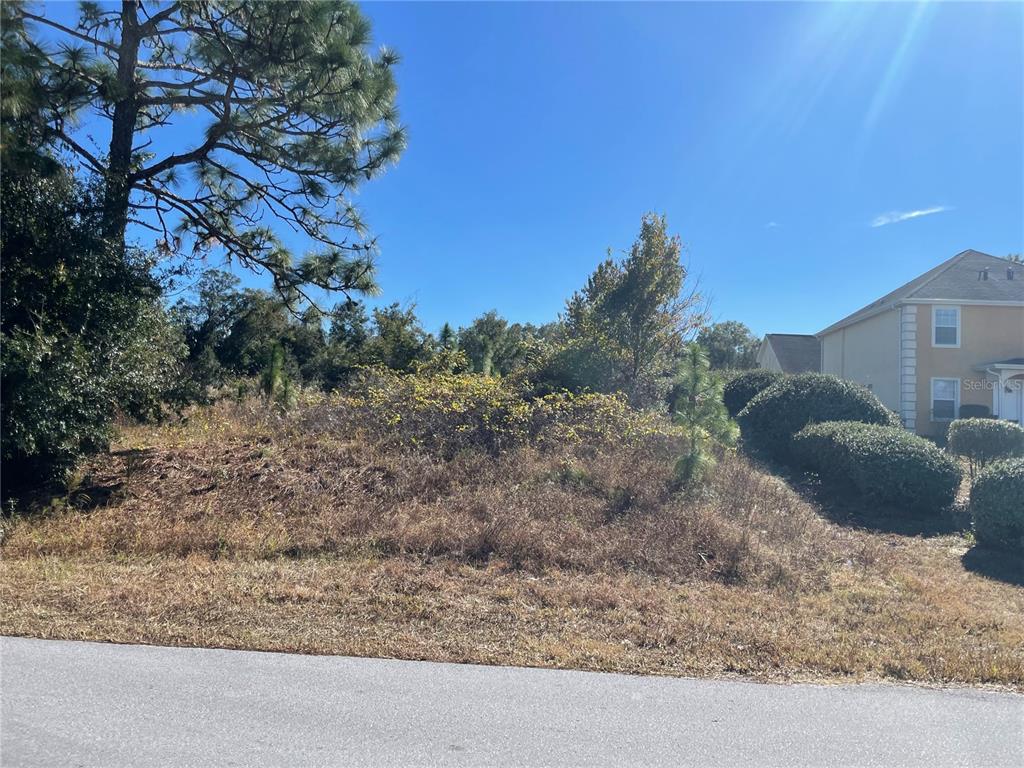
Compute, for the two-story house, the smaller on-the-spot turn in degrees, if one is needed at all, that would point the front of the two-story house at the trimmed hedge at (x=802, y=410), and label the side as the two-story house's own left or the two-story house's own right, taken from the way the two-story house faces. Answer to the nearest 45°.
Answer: approximately 45° to the two-story house's own right

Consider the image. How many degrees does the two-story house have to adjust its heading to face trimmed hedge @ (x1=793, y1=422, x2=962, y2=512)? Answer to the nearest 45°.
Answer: approximately 45° to its right

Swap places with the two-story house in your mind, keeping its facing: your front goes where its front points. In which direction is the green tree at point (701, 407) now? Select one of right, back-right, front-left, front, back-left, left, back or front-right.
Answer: front-right

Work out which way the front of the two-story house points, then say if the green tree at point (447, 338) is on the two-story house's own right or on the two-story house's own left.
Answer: on the two-story house's own right

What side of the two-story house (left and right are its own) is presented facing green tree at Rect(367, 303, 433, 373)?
right

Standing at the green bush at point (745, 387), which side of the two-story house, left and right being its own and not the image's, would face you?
right

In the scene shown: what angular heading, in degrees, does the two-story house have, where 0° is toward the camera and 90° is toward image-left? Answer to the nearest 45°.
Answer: approximately 315°

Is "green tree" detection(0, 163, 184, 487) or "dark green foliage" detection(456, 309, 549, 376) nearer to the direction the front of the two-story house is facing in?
the green tree
